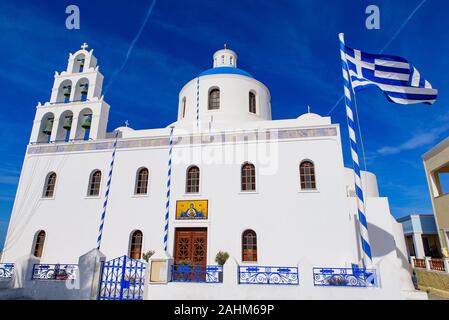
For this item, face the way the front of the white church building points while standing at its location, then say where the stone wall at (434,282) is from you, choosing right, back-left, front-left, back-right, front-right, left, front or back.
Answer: left

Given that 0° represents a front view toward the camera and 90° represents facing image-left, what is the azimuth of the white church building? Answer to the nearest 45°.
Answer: approximately 0°

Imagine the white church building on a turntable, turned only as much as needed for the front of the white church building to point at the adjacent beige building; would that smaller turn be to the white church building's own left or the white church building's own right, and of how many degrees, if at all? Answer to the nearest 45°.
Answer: approximately 90° to the white church building's own left

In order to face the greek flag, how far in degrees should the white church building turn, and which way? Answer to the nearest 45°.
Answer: approximately 45° to its left
